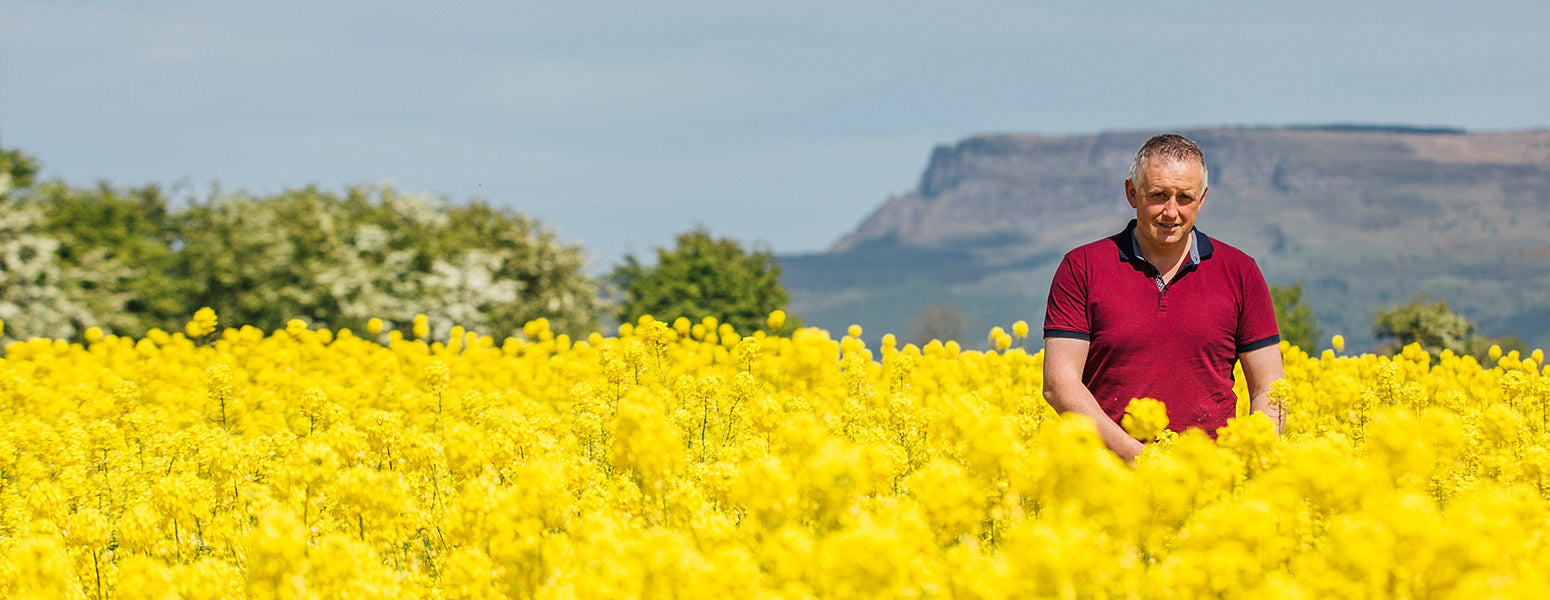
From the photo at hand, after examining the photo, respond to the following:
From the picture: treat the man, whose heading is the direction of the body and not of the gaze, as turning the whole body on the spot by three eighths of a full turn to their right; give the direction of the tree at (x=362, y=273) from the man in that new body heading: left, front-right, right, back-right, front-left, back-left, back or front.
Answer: front

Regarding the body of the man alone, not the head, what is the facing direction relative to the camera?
toward the camera

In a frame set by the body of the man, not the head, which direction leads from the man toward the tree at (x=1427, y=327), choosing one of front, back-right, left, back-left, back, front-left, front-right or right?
back

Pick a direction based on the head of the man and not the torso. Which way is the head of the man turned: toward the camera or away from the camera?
toward the camera
